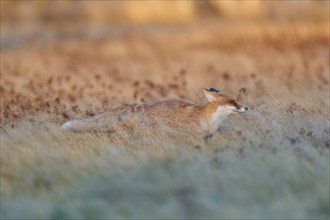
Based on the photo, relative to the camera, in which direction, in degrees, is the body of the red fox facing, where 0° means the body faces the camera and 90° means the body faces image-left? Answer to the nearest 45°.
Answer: approximately 270°
